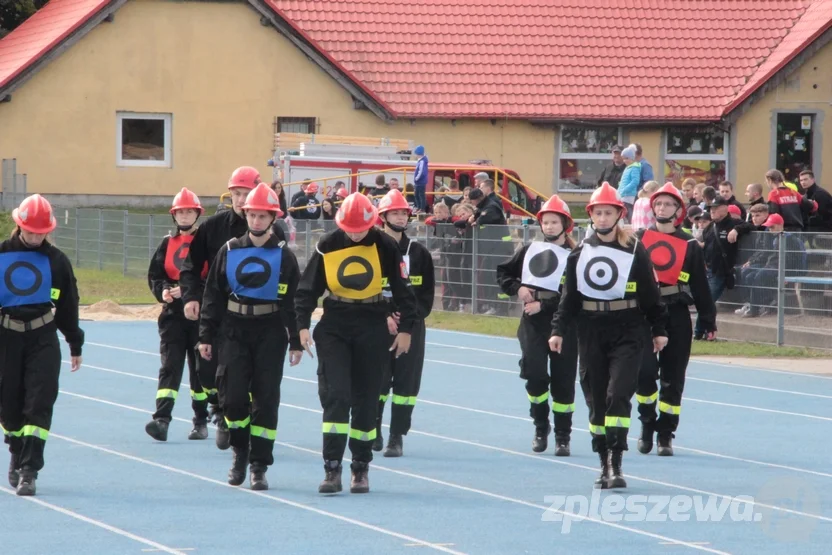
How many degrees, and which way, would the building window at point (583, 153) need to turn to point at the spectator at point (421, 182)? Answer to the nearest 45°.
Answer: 0° — it already faces them

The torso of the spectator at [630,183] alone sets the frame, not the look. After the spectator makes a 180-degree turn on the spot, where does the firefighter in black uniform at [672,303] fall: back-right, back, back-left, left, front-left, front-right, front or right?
right

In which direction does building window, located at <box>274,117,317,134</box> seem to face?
toward the camera

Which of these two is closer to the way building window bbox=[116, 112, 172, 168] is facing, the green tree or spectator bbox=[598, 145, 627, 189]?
the spectator

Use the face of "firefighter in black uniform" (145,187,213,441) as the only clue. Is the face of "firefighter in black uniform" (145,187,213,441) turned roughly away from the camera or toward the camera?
toward the camera

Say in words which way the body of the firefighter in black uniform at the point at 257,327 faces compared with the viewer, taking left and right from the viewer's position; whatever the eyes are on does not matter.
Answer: facing the viewer

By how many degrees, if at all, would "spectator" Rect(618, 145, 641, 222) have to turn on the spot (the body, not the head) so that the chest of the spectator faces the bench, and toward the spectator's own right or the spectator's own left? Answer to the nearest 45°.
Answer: approximately 135° to the spectator's own left

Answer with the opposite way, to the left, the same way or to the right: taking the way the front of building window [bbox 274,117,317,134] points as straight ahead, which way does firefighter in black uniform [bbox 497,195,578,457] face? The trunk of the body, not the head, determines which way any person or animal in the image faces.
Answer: the same way

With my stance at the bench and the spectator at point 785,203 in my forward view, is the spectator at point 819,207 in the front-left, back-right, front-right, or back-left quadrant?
front-right

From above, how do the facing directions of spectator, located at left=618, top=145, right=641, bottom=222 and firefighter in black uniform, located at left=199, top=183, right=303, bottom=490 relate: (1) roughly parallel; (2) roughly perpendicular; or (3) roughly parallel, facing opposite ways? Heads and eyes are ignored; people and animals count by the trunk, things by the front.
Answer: roughly perpendicular

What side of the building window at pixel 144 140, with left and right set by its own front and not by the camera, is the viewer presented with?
front

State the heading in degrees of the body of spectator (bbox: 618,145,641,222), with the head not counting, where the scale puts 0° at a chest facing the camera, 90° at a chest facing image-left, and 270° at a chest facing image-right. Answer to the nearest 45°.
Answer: approximately 90°

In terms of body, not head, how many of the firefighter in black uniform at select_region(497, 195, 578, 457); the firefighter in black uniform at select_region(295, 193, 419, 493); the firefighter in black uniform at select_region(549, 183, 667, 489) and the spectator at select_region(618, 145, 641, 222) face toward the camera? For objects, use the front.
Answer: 3

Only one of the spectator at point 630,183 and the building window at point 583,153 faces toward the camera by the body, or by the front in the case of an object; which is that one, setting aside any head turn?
the building window

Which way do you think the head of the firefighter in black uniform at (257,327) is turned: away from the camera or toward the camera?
toward the camera
